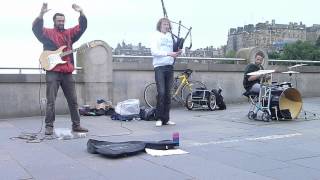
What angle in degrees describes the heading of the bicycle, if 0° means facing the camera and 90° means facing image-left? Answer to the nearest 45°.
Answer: approximately 90°

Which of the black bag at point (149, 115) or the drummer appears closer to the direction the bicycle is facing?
the black bag

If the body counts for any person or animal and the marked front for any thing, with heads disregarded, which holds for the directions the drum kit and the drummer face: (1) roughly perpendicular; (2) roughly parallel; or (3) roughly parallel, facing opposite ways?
roughly parallel

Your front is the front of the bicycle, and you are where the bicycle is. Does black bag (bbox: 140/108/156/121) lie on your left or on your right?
on your left

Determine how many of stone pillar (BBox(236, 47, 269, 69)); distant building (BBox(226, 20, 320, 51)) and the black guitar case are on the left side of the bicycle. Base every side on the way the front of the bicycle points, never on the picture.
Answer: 1

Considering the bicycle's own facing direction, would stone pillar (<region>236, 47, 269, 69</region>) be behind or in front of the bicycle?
behind

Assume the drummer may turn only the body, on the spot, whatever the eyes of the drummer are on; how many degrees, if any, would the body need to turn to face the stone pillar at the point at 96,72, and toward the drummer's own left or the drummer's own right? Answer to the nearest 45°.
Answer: approximately 135° to the drummer's own right

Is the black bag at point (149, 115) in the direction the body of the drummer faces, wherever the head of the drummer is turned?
no

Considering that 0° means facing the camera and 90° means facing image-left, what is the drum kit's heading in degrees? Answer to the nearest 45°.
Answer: approximately 315°

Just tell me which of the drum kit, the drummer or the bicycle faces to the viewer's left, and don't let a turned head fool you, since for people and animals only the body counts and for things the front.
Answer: the bicycle

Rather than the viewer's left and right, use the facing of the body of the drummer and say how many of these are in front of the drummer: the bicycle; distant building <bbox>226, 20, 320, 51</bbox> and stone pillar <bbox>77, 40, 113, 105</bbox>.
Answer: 0

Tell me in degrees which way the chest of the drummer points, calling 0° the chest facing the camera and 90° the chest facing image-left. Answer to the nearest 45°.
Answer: approximately 315°

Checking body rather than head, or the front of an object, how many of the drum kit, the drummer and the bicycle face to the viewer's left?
1

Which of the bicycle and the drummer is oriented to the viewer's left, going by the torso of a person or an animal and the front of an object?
the bicycle

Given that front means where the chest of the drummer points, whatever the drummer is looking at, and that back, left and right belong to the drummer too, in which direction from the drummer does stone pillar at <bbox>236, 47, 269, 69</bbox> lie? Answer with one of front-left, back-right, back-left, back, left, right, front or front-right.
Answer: back-left

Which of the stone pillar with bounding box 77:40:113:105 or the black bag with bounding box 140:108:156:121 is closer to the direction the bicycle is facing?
the stone pillar
